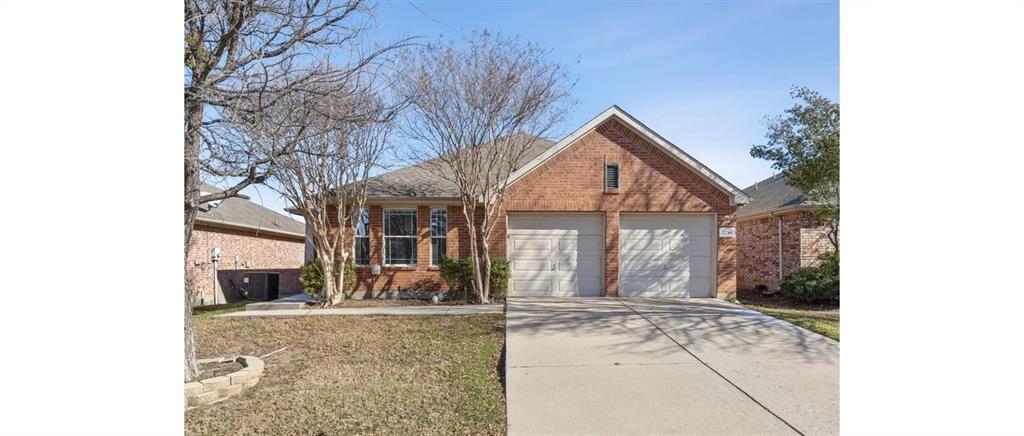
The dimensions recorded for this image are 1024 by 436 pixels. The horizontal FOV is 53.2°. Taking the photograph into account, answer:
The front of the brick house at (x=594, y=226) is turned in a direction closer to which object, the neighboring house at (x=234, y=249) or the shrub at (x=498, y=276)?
the shrub

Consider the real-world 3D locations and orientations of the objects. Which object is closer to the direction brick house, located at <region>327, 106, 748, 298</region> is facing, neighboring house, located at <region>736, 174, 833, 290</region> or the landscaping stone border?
the landscaping stone border

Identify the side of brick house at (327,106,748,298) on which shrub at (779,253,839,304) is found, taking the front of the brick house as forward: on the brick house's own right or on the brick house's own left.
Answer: on the brick house's own left

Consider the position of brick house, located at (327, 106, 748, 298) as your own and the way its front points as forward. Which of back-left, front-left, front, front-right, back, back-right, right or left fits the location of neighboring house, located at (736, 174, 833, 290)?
back-left

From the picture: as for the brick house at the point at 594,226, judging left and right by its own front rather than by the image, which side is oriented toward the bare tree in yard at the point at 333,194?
right

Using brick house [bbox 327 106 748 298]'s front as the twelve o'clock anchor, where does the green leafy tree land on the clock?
The green leafy tree is roughly at 9 o'clock from the brick house.

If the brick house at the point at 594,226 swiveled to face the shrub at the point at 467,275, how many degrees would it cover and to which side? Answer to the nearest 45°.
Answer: approximately 90° to its right

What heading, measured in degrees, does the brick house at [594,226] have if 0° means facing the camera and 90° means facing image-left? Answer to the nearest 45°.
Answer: approximately 0°

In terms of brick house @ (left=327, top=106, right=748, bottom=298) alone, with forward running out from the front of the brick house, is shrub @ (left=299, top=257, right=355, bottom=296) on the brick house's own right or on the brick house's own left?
on the brick house's own right
